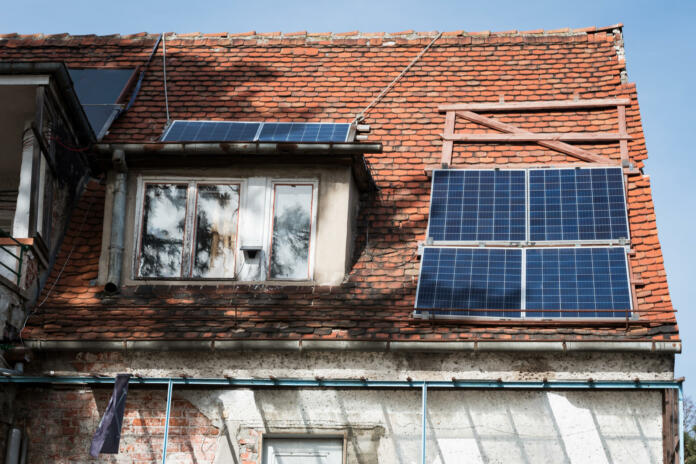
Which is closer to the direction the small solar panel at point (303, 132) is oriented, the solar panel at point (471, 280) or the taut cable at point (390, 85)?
the solar panel

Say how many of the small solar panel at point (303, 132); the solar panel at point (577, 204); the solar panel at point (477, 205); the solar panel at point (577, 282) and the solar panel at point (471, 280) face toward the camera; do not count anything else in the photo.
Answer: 5

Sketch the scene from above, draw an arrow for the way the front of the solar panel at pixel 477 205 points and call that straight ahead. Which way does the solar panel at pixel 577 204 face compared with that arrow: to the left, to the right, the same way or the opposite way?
the same way

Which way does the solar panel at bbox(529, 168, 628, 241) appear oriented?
toward the camera

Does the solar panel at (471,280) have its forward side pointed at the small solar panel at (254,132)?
no

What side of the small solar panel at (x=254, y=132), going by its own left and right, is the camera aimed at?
front

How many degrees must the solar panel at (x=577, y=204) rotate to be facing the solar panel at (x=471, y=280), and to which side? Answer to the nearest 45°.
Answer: approximately 45° to its right

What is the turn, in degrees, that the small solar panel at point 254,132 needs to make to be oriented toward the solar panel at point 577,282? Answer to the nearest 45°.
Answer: approximately 45° to its left

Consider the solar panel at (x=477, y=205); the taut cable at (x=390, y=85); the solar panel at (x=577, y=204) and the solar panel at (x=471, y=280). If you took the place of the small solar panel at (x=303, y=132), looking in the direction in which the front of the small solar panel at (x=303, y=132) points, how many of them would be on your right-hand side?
0

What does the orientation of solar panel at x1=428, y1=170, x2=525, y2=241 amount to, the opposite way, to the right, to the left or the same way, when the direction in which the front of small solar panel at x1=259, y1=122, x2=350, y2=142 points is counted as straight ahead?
the same way

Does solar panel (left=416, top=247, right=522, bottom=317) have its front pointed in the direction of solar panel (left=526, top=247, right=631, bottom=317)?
no

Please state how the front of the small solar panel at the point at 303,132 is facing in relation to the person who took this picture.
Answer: facing the viewer

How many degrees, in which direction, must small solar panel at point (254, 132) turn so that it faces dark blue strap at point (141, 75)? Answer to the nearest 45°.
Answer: approximately 135° to its right

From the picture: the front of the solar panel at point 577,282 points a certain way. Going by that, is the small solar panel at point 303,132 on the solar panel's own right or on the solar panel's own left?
on the solar panel's own right

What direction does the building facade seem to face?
toward the camera

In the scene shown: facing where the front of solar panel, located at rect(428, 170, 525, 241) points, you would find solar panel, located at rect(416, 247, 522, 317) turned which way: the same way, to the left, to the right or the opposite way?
the same way
